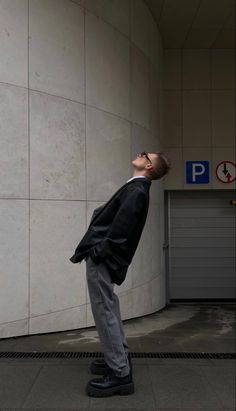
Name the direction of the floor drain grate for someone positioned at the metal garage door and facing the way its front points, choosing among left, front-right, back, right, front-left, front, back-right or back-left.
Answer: front

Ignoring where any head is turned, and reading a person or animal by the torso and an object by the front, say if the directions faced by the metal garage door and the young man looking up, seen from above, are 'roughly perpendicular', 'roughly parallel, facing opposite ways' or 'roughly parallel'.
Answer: roughly perpendicular

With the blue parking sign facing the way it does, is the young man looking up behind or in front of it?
in front

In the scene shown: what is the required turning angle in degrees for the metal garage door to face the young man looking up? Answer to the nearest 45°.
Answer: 0° — it already faces them

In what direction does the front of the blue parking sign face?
toward the camera

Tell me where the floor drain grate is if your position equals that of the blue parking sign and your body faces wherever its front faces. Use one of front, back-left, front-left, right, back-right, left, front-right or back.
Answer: front

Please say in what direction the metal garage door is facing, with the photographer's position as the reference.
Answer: facing the viewer

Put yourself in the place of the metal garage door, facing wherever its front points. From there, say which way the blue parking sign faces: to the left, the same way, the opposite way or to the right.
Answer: the same way
